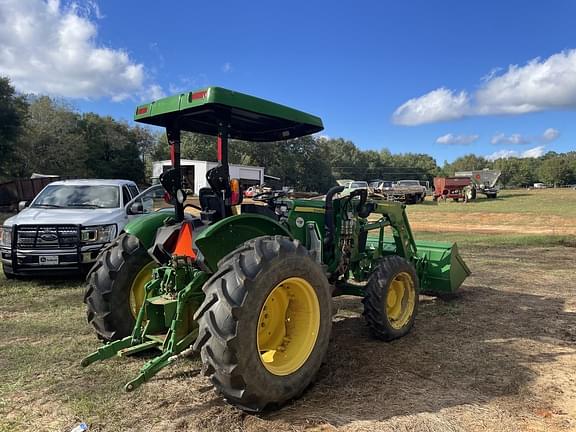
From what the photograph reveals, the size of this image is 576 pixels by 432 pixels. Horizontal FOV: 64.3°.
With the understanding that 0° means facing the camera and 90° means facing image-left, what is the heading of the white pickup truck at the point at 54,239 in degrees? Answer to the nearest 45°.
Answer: approximately 45°

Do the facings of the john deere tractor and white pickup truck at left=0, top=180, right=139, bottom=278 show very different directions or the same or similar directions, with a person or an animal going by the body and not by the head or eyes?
very different directions

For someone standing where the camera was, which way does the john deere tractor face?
facing away from the viewer and to the right of the viewer

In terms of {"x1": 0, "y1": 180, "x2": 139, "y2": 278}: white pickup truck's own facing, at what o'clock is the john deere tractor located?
The john deere tractor is roughly at 10 o'clock from the white pickup truck.

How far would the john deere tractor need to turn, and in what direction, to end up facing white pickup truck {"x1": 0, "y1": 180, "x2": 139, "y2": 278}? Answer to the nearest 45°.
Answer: approximately 90° to its left
